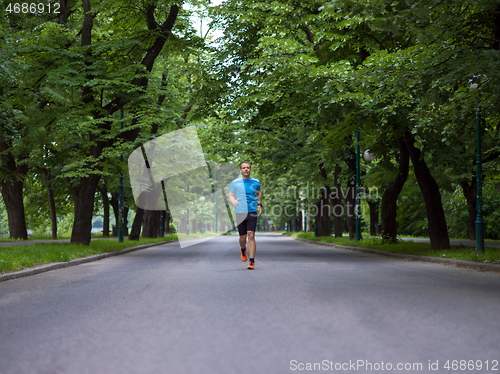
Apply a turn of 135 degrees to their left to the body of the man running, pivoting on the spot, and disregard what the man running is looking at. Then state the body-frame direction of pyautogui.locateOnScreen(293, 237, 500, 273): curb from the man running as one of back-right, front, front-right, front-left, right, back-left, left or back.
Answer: front

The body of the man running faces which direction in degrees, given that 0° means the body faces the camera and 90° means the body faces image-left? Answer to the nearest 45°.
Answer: approximately 0°

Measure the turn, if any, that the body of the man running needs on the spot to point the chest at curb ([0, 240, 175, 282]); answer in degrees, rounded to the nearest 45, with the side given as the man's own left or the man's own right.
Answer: approximately 135° to the man's own right
